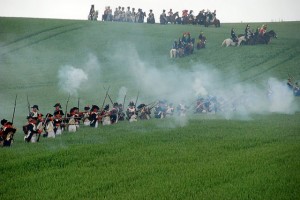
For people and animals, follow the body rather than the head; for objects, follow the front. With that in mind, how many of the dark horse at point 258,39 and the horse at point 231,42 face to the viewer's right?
2

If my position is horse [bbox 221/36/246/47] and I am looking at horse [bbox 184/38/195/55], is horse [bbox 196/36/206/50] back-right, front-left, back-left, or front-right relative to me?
front-right

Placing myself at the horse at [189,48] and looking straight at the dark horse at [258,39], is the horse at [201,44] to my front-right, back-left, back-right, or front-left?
front-left

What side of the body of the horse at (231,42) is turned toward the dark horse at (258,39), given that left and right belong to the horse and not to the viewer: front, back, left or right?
front

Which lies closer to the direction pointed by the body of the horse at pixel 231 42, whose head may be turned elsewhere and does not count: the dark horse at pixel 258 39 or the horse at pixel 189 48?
the dark horse

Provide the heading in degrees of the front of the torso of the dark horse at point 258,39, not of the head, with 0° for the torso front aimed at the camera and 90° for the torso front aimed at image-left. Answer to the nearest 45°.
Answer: approximately 270°

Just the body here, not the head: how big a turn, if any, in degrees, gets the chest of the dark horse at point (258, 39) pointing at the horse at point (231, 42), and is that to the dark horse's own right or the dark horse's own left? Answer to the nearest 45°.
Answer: approximately 180°

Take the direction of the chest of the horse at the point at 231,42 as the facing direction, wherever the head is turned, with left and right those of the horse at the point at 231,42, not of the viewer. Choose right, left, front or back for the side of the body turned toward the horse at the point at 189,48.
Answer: back

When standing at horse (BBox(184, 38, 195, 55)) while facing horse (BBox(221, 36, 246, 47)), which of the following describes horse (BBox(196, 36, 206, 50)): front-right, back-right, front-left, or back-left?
front-left

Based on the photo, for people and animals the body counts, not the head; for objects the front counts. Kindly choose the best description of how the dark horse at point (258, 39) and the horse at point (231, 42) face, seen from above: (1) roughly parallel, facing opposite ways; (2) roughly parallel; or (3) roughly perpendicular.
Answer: roughly parallel

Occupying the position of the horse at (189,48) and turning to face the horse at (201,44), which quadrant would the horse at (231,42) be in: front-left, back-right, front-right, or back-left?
front-right

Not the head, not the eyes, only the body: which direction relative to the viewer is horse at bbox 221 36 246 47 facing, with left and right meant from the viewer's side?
facing to the right of the viewer

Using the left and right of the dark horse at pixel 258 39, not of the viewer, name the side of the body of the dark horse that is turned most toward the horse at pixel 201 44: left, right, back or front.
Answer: back
